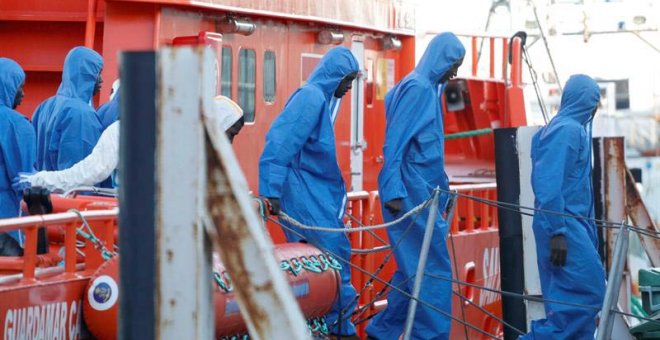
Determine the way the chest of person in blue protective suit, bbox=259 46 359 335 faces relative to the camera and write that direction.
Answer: to the viewer's right

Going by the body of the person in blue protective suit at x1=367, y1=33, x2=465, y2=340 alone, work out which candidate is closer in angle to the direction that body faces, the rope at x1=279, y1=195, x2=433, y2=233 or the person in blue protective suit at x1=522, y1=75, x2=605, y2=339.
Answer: the person in blue protective suit
